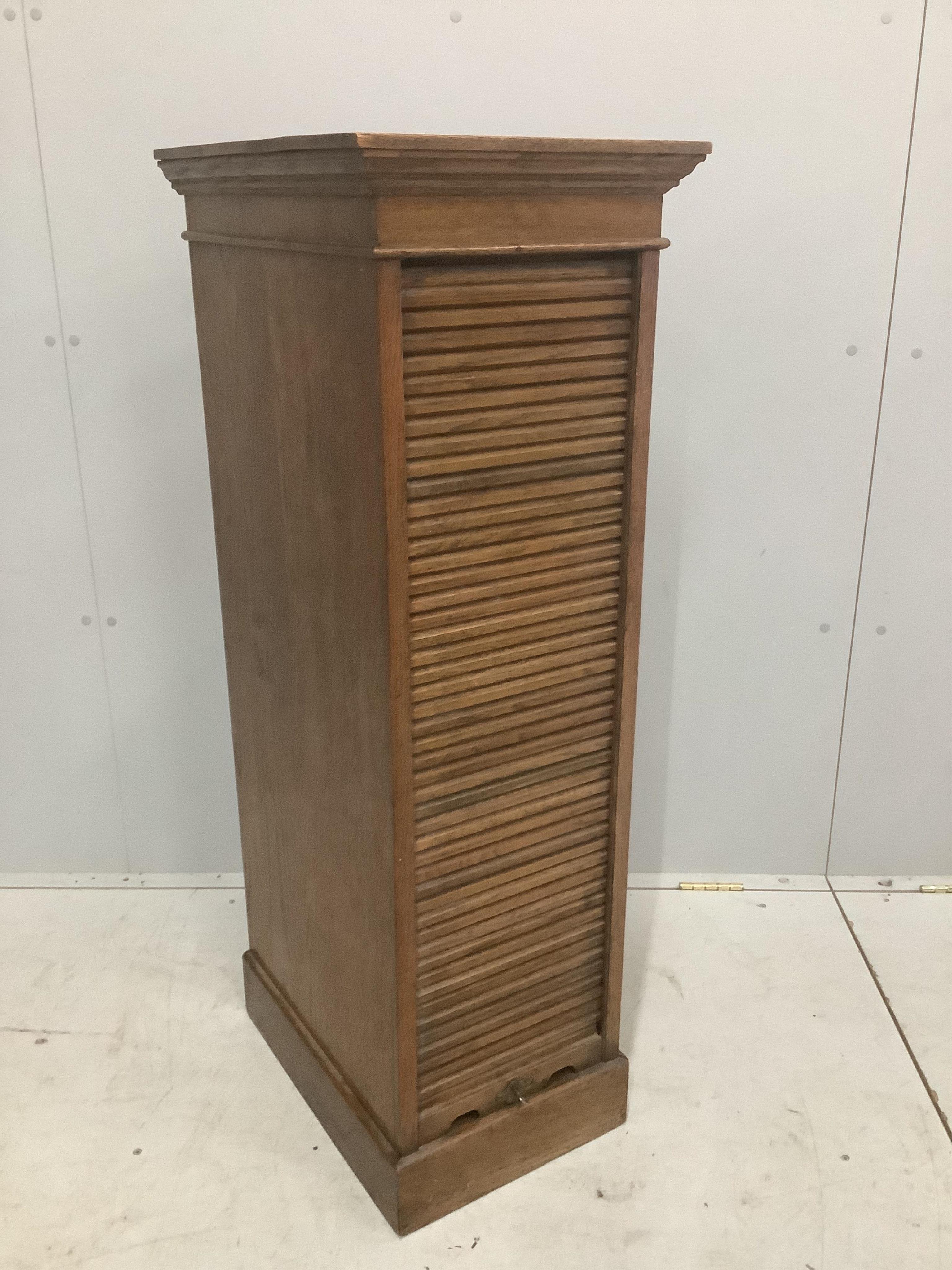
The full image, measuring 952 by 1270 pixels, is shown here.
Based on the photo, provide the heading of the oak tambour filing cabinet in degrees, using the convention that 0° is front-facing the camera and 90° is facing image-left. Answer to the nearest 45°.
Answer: approximately 315°
